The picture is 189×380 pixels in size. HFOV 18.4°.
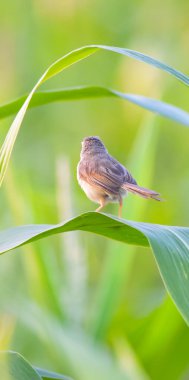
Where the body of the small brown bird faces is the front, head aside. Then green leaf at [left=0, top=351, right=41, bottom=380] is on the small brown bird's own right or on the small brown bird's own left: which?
on the small brown bird's own left

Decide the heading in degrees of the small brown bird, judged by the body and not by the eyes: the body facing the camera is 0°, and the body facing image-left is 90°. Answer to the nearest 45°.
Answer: approximately 135°
